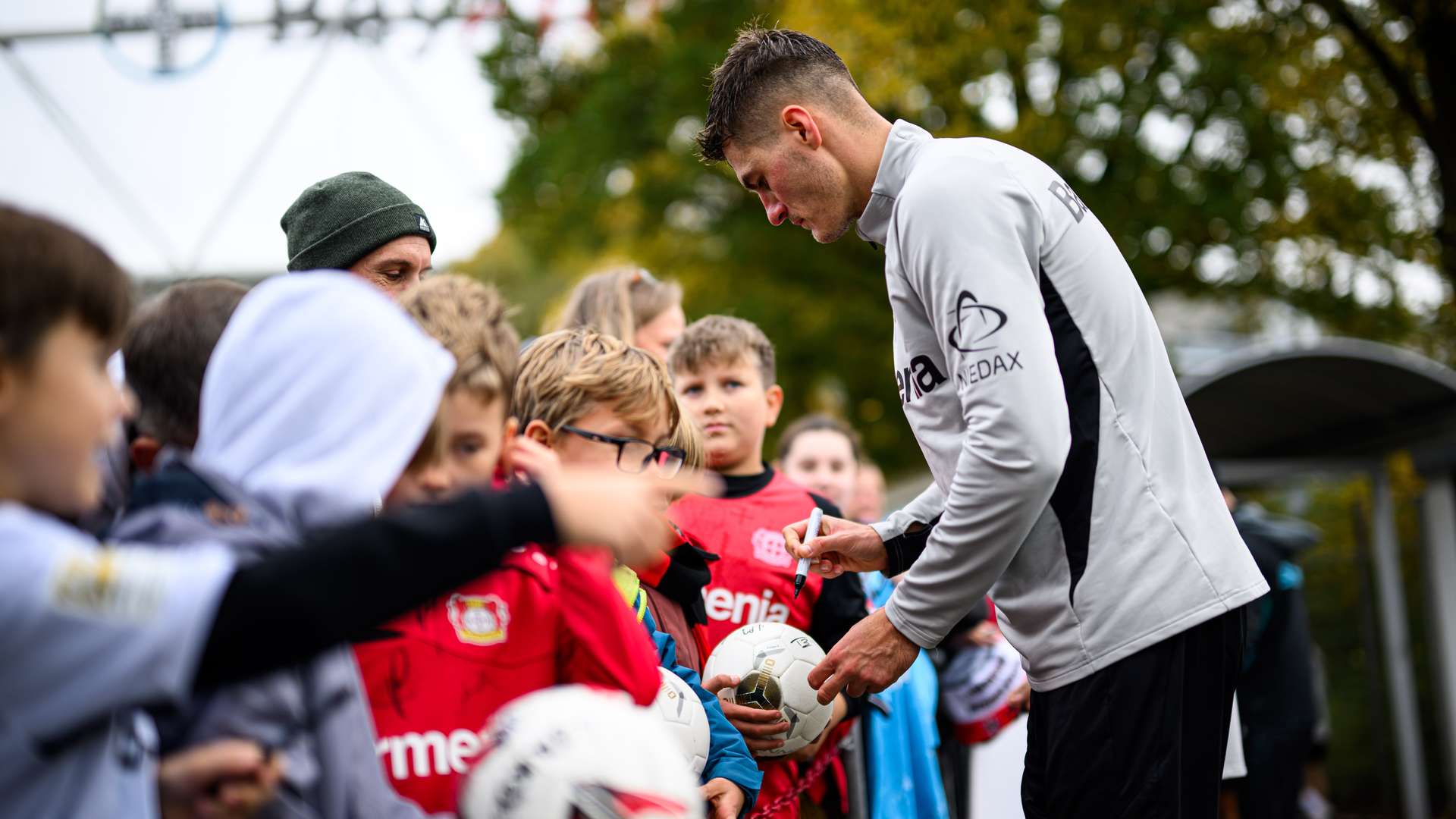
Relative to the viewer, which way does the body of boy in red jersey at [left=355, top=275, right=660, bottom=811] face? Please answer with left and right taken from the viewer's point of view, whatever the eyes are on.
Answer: facing the viewer

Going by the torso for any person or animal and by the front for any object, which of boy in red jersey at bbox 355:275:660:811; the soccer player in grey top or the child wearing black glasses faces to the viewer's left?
the soccer player in grey top

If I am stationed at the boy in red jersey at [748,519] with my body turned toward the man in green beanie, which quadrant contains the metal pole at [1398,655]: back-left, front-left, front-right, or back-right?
back-right

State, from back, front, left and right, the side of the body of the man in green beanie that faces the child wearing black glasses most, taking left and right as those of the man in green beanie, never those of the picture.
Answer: front

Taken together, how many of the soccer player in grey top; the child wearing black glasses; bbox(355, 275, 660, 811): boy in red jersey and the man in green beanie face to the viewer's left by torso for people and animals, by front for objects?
1

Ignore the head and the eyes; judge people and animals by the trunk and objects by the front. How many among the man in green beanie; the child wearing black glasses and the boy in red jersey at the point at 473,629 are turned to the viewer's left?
0

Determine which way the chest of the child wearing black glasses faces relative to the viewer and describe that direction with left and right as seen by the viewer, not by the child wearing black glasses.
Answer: facing the viewer and to the right of the viewer

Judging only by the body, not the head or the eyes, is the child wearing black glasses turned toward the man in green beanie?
no

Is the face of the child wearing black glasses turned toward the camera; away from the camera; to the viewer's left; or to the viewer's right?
to the viewer's right

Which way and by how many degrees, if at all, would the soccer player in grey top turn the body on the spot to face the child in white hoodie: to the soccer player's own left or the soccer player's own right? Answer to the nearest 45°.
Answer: approximately 45° to the soccer player's own left

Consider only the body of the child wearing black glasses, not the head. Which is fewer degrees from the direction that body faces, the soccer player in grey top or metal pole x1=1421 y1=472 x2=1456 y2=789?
the soccer player in grey top

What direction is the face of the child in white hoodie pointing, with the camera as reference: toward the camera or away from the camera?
away from the camera

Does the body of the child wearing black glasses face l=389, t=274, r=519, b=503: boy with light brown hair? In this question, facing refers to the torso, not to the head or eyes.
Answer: no

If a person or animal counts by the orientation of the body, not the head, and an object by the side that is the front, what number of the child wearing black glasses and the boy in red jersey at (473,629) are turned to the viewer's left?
0

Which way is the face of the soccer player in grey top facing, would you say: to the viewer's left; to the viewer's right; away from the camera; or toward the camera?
to the viewer's left
